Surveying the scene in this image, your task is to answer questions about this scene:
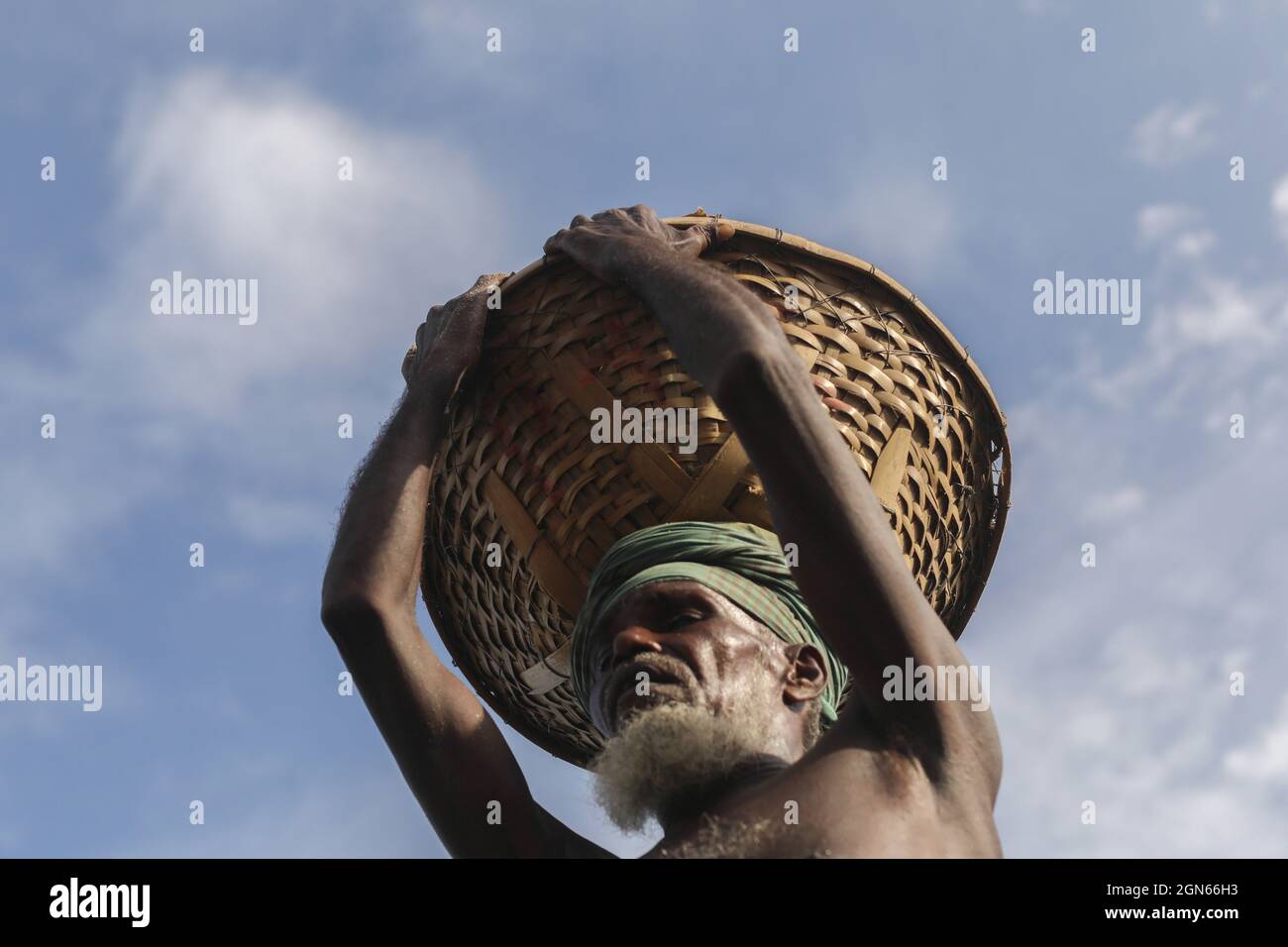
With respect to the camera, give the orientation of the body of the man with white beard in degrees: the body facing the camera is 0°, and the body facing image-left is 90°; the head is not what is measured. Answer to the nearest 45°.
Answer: approximately 45°
